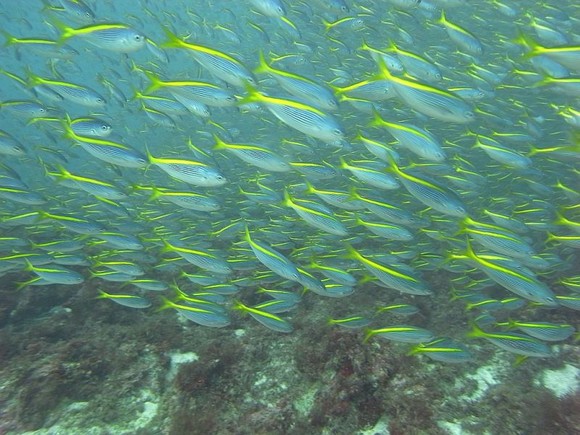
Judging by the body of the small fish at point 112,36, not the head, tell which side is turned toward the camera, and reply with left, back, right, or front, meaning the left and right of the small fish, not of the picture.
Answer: right

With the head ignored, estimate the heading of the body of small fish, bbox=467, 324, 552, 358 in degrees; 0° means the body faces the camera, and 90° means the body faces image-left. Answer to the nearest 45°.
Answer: approximately 270°

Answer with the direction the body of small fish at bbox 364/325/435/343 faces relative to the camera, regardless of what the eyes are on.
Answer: to the viewer's right

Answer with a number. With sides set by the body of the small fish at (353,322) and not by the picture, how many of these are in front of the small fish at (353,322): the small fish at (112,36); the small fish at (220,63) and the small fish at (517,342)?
1

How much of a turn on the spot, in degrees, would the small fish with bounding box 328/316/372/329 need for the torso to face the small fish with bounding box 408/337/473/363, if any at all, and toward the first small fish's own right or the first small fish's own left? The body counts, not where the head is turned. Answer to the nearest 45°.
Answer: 0° — it already faces it

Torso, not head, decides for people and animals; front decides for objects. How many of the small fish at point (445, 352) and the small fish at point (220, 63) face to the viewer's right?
2

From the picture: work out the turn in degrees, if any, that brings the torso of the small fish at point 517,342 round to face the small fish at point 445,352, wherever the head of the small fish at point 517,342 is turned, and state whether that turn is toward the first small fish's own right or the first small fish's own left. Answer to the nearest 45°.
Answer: approximately 135° to the first small fish's own right

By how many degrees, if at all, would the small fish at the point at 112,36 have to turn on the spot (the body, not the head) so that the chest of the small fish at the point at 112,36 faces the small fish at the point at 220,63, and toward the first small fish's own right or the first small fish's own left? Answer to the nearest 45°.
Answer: approximately 45° to the first small fish's own right

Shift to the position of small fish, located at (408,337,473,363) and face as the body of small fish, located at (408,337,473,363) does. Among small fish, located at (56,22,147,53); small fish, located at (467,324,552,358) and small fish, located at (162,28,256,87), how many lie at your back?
2

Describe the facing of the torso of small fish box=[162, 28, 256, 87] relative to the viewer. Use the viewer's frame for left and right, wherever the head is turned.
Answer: facing to the right of the viewer

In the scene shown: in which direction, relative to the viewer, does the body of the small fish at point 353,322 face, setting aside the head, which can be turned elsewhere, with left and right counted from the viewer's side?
facing to the right of the viewer
